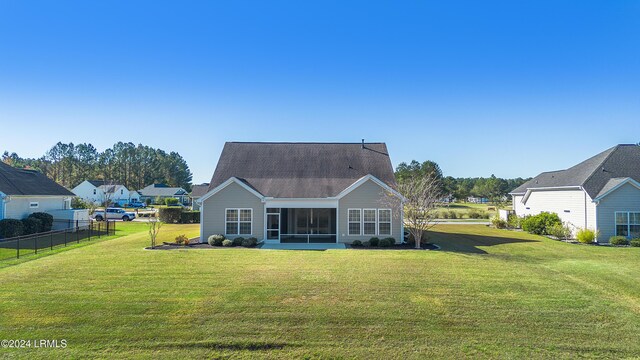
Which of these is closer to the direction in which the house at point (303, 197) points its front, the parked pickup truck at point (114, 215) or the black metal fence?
the parked pickup truck

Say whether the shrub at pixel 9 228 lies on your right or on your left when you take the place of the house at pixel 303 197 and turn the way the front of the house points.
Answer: on your left

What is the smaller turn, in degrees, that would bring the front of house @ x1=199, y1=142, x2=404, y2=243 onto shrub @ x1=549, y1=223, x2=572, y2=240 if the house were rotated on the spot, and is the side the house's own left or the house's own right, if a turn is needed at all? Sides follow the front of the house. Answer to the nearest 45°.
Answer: approximately 90° to the house's own right

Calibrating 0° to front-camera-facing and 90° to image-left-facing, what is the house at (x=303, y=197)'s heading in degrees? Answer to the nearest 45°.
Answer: approximately 180°

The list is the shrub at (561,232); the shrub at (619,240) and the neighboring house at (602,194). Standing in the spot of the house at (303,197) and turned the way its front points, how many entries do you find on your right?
3

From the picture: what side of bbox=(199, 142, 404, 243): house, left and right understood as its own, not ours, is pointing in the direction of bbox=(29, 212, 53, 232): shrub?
left

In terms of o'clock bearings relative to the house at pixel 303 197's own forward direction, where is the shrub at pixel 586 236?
The shrub is roughly at 3 o'clock from the house.

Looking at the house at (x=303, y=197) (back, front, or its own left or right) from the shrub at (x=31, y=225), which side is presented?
left

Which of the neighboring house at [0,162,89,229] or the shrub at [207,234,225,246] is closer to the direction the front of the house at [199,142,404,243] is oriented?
the neighboring house

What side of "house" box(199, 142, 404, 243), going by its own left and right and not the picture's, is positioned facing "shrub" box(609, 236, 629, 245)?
right
